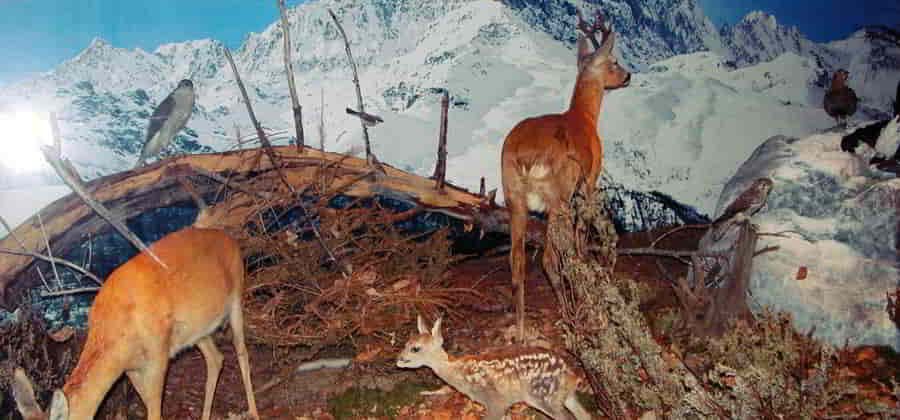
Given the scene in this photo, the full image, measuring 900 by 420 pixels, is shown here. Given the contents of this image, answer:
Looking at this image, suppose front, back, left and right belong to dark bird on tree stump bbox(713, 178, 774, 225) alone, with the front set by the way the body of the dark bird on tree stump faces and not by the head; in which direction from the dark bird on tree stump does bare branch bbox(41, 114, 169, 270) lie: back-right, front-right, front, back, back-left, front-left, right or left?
back-right

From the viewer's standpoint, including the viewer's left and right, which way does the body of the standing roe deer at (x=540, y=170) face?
facing away from the viewer and to the right of the viewer

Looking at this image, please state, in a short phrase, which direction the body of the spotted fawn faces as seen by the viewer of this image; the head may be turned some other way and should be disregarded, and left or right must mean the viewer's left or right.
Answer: facing to the left of the viewer

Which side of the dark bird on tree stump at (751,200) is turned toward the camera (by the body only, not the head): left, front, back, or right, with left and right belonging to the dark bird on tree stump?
right

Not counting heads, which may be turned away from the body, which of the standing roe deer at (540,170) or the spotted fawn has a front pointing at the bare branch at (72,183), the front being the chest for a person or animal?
the spotted fawn

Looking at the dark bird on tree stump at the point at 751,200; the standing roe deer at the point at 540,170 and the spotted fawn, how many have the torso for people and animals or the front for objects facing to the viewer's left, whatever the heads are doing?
1

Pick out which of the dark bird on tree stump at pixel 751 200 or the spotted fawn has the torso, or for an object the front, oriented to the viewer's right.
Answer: the dark bird on tree stump

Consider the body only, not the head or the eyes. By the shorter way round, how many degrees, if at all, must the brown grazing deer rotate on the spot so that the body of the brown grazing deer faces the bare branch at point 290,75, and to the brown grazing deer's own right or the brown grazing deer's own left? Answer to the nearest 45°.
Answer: approximately 180°

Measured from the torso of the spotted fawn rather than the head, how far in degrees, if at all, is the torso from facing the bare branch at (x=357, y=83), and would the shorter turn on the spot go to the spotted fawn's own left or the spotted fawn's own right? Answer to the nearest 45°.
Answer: approximately 45° to the spotted fawn's own right

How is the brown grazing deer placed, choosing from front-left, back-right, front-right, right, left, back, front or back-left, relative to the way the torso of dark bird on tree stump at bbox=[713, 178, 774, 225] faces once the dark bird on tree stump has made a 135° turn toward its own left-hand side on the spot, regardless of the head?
left

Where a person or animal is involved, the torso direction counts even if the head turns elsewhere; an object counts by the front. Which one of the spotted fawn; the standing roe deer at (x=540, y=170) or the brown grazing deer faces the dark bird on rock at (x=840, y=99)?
the standing roe deer

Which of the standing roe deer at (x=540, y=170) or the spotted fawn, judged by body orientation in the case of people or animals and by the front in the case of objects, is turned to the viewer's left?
the spotted fawn

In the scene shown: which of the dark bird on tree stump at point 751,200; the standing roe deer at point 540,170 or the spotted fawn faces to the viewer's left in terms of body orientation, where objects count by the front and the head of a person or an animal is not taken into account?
the spotted fawn

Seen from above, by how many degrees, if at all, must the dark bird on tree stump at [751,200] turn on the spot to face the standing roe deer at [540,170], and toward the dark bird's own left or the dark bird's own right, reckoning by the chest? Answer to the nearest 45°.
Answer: approximately 135° to the dark bird's own right
